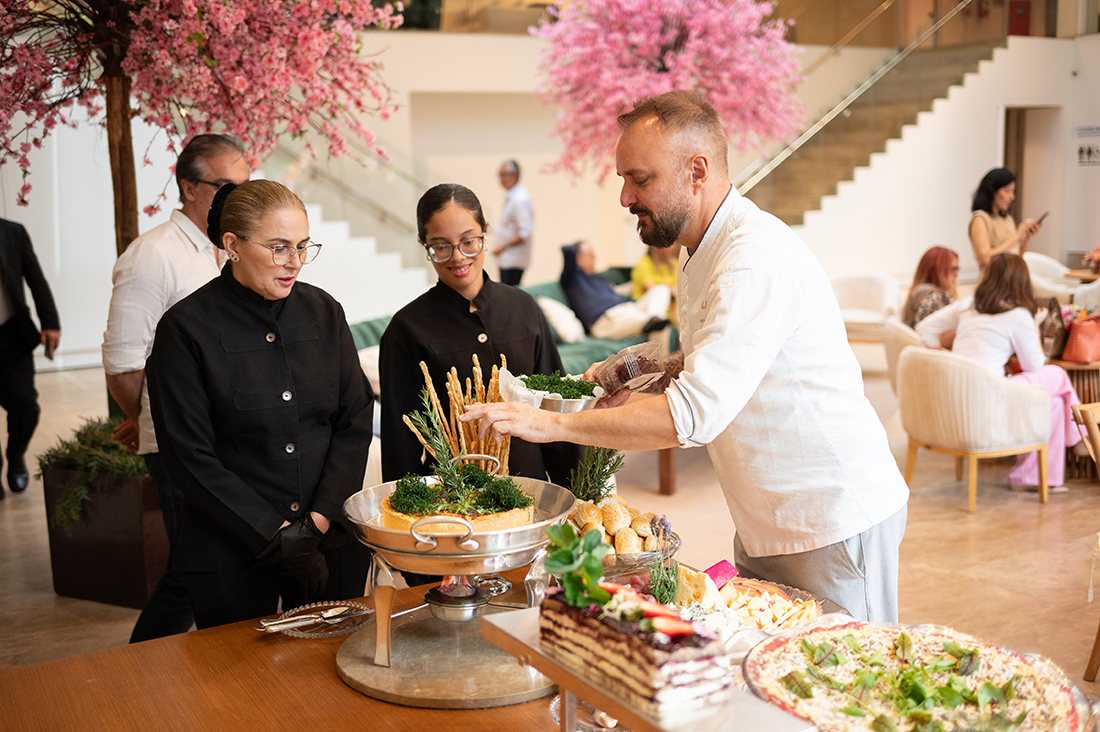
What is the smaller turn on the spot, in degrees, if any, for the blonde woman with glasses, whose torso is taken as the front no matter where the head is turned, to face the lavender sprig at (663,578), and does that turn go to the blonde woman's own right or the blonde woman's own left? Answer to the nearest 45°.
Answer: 0° — they already face it

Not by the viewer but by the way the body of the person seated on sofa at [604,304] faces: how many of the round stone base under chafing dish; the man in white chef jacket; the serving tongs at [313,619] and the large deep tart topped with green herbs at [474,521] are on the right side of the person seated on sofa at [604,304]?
4

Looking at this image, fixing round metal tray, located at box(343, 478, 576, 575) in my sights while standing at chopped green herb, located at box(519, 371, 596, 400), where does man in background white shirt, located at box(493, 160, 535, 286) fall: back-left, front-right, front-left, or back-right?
back-right

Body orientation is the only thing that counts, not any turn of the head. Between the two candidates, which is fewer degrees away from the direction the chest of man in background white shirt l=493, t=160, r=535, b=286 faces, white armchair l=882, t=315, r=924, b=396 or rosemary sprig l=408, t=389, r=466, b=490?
the rosemary sprig

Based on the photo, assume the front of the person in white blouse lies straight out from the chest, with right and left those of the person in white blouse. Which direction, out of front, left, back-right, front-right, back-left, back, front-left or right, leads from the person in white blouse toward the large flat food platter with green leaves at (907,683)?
back-right

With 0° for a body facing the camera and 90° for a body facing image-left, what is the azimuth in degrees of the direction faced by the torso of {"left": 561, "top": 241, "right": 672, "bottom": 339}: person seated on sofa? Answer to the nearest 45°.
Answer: approximately 270°

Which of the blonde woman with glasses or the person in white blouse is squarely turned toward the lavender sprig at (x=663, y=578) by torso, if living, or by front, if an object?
the blonde woman with glasses

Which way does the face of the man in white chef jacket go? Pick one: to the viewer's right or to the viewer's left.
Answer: to the viewer's left

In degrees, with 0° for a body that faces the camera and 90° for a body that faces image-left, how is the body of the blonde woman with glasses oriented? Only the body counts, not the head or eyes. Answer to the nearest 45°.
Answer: approximately 315°

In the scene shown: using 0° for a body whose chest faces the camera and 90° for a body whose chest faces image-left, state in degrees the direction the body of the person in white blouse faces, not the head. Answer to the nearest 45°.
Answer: approximately 225°

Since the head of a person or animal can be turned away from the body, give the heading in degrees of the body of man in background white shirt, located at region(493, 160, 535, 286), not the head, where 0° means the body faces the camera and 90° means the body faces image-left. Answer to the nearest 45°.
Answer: approximately 90°

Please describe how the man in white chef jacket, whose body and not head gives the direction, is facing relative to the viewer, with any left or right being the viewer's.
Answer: facing to the left of the viewer

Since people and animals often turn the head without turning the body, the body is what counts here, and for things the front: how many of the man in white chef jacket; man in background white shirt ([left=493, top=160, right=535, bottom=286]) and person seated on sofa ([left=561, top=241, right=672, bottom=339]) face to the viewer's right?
1
